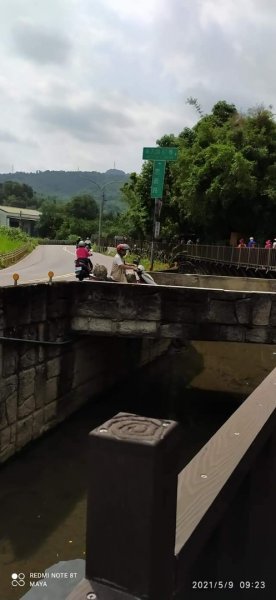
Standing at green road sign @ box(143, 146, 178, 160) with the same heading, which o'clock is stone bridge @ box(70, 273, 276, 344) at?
The stone bridge is roughly at 12 o'clock from the green road sign.

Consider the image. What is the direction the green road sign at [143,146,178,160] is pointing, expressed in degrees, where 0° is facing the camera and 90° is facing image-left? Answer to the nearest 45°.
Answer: approximately 0°

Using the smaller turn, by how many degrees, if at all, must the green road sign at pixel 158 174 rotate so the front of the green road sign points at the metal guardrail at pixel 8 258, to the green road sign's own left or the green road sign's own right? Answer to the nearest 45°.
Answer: approximately 135° to the green road sign's own right

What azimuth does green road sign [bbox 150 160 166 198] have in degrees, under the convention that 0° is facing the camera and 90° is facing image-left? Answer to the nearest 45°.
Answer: approximately 0°

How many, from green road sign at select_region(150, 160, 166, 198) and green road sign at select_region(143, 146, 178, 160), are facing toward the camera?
2
